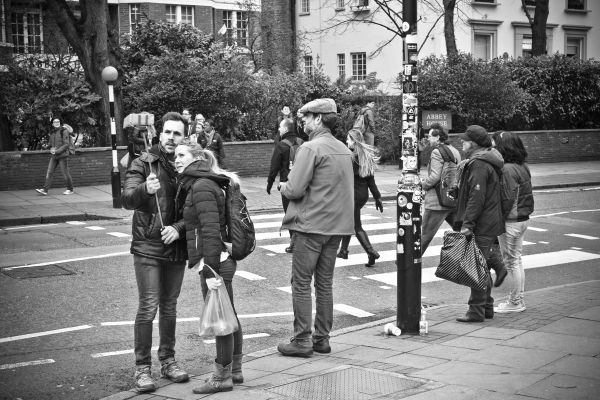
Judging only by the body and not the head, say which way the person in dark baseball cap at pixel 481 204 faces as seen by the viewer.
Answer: to the viewer's left

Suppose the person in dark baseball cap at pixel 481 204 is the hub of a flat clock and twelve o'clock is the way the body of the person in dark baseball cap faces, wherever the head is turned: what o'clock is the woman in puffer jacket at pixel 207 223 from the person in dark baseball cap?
The woman in puffer jacket is roughly at 10 o'clock from the person in dark baseball cap.

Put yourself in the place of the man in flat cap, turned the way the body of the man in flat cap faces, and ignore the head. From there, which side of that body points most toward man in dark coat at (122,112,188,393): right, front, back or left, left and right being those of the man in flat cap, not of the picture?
left

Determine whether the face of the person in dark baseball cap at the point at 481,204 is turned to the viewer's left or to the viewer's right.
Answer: to the viewer's left

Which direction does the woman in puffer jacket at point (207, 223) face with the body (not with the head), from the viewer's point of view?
to the viewer's left

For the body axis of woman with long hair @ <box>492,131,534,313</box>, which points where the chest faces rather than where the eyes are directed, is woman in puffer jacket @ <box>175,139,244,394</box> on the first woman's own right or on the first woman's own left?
on the first woman's own left

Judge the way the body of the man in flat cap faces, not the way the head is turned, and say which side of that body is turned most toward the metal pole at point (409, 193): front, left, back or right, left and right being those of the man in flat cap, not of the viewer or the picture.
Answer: right

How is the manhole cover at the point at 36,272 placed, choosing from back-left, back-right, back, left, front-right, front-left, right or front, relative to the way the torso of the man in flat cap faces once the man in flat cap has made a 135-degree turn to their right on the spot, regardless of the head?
back-left

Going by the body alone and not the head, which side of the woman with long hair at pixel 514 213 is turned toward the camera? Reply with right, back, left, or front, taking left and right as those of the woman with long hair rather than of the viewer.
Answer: left

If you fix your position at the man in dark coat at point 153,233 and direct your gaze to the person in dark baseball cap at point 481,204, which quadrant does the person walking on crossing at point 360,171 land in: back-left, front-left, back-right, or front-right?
front-left

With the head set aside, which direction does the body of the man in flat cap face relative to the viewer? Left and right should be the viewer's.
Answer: facing away from the viewer and to the left of the viewer
